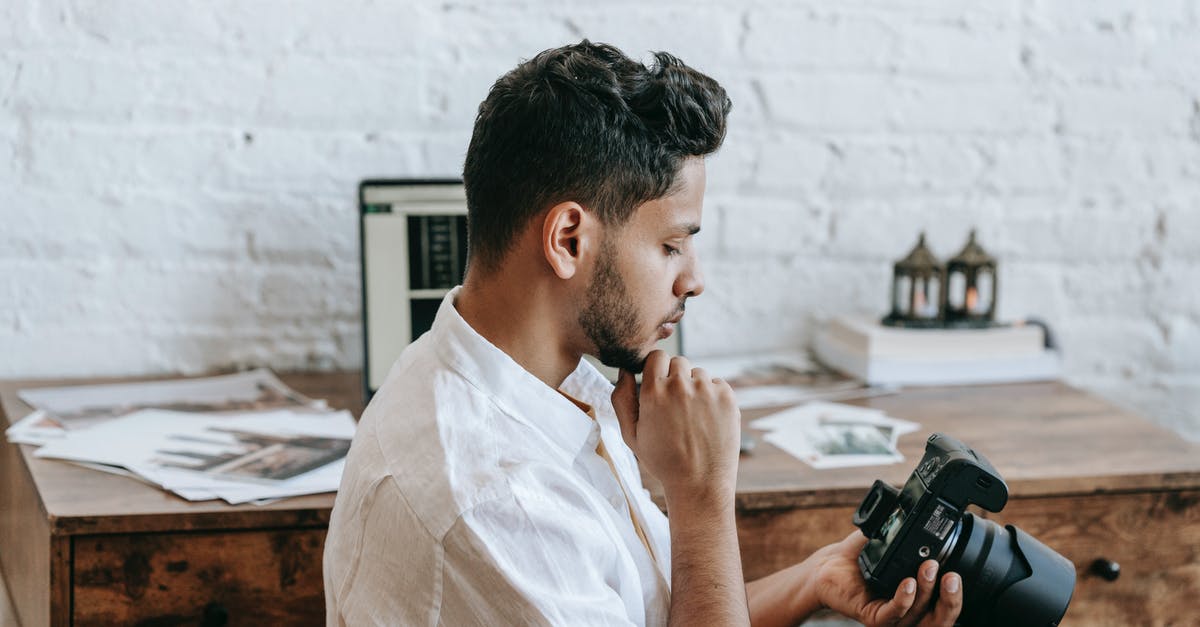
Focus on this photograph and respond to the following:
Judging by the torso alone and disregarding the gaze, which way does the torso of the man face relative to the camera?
to the viewer's right

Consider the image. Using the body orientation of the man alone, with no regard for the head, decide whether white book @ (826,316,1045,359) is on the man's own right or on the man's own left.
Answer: on the man's own left

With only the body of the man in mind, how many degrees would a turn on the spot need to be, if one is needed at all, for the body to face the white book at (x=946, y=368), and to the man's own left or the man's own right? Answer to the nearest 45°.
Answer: approximately 45° to the man's own left

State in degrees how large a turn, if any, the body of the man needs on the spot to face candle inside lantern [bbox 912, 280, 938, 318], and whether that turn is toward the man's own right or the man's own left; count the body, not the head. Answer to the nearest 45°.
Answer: approximately 45° to the man's own left

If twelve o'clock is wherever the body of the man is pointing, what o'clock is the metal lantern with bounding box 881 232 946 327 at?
The metal lantern is roughly at 10 o'clock from the man.

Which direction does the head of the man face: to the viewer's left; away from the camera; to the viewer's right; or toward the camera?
to the viewer's right

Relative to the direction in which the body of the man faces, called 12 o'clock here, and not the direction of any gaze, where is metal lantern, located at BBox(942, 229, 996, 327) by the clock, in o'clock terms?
The metal lantern is roughly at 10 o'clock from the man.
